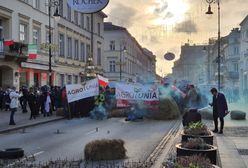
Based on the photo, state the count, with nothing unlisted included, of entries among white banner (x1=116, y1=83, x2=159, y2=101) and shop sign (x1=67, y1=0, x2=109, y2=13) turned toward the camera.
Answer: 2

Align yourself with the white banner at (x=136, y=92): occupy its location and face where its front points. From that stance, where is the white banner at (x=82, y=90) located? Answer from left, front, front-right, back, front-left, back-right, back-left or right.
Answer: right

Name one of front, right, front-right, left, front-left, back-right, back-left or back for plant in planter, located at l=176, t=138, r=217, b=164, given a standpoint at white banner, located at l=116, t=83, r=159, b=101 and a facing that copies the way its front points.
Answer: front

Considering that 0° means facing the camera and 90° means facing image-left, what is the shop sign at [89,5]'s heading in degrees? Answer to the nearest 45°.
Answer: approximately 0°

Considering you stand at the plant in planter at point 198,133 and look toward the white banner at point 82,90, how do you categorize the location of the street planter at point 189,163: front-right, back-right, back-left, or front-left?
back-left

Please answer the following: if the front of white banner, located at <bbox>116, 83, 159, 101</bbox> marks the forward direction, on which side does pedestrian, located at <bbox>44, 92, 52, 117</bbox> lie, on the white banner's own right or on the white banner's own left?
on the white banner's own right

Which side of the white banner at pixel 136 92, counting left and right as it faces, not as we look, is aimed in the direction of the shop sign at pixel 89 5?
front

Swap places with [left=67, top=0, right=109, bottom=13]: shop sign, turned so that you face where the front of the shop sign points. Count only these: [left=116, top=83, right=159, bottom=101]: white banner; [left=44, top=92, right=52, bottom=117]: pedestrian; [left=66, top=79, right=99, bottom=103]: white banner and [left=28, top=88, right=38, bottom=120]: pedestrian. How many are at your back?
4

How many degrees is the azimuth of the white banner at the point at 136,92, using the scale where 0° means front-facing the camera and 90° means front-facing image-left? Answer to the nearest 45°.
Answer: approximately 0°

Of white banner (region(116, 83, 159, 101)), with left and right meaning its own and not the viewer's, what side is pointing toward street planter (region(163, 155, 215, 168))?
front
